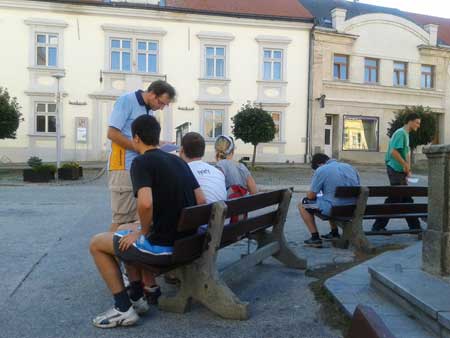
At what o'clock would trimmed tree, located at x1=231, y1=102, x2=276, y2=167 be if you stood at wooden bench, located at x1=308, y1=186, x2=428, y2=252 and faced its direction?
The trimmed tree is roughly at 1 o'clock from the wooden bench.

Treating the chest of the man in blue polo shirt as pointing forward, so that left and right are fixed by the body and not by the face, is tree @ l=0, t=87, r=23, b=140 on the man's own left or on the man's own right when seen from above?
on the man's own left

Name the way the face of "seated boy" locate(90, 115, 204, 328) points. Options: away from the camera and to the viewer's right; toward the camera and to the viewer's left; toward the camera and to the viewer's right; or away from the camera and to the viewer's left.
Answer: away from the camera and to the viewer's left

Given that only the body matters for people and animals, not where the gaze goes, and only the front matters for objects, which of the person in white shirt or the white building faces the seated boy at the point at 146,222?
the white building

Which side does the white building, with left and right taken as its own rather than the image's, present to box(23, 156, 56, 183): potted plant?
front

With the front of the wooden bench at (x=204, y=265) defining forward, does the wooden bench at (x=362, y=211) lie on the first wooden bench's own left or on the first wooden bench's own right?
on the first wooden bench's own right

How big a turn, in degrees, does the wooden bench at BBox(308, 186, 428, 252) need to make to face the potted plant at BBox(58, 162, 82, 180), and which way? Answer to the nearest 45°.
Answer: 0° — it already faces it

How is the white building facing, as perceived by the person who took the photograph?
facing the viewer

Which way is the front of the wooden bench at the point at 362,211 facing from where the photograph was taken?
facing away from the viewer and to the left of the viewer

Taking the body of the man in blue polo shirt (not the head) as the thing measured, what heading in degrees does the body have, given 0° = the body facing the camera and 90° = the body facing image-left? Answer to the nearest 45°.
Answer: approximately 270°

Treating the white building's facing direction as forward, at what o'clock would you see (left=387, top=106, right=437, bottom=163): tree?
The tree is roughly at 9 o'clock from the white building.

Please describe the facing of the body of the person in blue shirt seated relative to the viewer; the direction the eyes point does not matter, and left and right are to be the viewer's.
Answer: facing to the left of the viewer

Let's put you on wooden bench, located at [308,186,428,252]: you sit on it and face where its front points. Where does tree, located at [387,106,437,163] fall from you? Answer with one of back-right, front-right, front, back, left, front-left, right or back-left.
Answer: front-right
